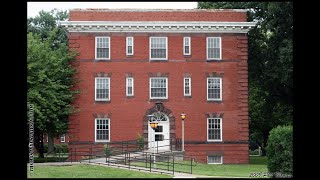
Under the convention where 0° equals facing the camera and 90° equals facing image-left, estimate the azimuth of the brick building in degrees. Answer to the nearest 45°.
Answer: approximately 0°

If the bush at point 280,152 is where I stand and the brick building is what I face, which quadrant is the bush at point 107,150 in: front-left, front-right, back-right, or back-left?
front-left

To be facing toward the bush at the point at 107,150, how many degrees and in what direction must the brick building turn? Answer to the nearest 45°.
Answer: approximately 45° to its right

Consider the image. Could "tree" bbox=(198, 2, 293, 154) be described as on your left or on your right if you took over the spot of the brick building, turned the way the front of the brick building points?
on your left

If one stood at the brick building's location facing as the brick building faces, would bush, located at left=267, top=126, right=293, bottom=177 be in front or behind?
in front

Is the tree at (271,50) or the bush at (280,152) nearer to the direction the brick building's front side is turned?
the bush

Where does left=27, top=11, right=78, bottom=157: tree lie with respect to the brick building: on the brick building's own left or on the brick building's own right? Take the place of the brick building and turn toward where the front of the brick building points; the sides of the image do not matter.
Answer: on the brick building's own right
